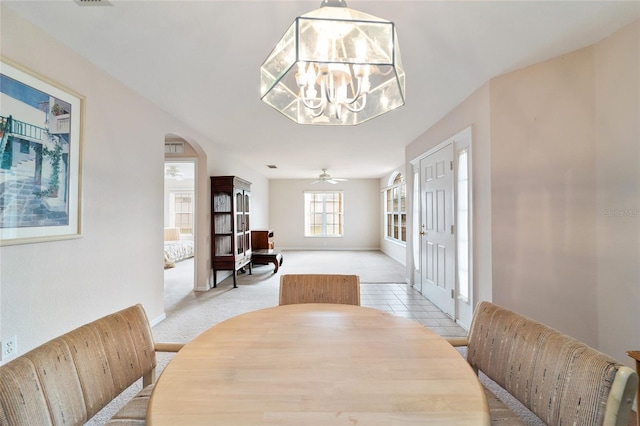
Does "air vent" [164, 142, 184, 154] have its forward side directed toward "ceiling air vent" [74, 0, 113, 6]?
yes

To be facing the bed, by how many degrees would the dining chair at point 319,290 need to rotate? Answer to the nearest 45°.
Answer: approximately 135° to its right

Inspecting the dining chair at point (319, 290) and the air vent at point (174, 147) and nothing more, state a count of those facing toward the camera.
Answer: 2

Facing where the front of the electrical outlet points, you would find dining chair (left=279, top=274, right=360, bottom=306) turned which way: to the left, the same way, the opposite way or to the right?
to the right

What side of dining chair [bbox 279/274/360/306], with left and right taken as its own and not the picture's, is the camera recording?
front

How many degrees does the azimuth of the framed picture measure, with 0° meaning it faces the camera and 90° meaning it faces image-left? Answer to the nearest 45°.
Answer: approximately 315°

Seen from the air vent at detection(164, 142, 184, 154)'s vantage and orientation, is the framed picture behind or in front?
in front

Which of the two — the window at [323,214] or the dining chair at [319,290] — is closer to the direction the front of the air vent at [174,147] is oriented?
the dining chair

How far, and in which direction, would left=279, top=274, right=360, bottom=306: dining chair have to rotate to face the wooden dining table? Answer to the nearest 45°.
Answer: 0° — it already faces it

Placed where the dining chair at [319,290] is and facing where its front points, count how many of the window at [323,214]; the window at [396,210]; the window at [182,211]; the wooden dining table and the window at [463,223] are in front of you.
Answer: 1

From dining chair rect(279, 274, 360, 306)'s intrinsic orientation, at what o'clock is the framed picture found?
The framed picture is roughly at 3 o'clock from the dining chair.

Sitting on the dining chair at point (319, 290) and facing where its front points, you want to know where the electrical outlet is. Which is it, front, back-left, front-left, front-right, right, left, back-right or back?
right

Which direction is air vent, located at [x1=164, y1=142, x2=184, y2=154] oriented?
toward the camera

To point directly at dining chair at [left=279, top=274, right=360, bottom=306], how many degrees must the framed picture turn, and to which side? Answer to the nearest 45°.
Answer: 0° — it already faces it

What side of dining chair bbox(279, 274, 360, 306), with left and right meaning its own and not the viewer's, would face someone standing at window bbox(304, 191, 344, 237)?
back

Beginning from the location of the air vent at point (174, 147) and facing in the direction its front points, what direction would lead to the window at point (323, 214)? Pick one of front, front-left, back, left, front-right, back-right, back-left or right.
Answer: back-left

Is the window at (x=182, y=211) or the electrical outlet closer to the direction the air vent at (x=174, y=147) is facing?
the electrical outlet
